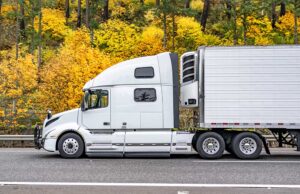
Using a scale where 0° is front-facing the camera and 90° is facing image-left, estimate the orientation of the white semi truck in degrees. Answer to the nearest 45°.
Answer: approximately 90°

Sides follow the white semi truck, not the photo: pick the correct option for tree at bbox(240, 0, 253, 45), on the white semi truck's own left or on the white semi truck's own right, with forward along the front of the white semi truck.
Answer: on the white semi truck's own right
